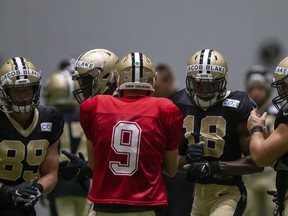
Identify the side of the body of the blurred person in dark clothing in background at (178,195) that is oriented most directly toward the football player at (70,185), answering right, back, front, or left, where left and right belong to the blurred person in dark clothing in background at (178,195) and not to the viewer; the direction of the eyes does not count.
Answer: right

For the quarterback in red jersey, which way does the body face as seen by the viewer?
away from the camera
